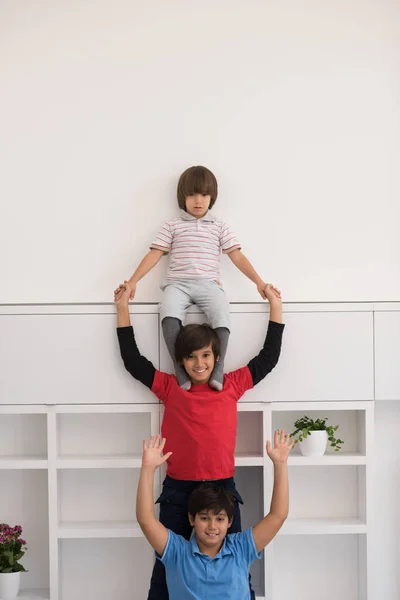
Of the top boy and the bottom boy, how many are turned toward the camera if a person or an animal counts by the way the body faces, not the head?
2

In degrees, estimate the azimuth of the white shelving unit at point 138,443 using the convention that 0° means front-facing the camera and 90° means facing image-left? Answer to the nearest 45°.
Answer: approximately 0°

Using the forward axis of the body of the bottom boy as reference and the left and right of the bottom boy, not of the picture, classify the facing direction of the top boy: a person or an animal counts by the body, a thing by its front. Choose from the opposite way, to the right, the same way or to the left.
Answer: the same way

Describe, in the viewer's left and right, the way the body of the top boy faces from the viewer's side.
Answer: facing the viewer

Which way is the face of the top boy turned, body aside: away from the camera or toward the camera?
toward the camera

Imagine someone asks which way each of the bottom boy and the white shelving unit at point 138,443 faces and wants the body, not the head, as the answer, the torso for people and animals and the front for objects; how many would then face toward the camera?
2

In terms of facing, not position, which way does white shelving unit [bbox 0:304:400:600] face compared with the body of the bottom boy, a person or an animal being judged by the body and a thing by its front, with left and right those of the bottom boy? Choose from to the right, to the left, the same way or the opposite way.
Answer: the same way
